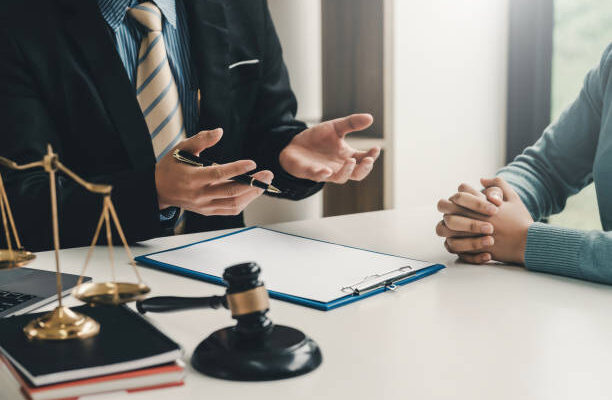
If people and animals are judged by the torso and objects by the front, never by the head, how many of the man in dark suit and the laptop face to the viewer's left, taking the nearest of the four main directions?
0

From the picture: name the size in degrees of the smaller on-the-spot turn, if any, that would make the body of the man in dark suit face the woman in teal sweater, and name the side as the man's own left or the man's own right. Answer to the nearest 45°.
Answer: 0° — they already face them

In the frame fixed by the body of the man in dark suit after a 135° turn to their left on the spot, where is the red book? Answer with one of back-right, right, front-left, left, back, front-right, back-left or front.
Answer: back

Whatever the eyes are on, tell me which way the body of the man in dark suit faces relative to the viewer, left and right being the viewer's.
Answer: facing the viewer and to the right of the viewer

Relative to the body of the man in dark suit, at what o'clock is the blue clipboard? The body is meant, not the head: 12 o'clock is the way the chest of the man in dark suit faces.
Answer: The blue clipboard is roughly at 1 o'clock from the man in dark suit.

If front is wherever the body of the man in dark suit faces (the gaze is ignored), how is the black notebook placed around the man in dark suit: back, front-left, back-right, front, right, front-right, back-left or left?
front-right

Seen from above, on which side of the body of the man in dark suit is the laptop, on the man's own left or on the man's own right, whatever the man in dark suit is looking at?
on the man's own right
